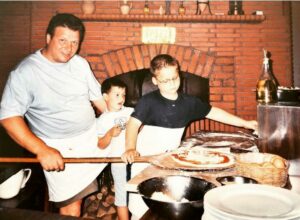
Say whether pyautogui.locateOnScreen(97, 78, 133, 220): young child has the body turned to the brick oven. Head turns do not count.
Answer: no

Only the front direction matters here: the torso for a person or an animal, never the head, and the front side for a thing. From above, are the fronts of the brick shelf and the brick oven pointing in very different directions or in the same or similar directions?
same or similar directions

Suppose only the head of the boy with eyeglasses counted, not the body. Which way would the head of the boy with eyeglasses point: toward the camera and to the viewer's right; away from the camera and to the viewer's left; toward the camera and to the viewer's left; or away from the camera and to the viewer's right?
toward the camera and to the viewer's right

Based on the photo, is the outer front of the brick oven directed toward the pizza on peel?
yes

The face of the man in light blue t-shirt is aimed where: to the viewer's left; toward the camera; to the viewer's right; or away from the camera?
toward the camera

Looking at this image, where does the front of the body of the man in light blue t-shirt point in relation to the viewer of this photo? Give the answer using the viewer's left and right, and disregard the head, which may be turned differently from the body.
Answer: facing the viewer and to the right of the viewer

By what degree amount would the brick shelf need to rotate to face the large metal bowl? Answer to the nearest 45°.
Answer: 0° — it already faces it

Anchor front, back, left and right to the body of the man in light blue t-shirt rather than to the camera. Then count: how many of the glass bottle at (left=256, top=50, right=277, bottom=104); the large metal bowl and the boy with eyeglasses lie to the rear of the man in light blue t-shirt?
0

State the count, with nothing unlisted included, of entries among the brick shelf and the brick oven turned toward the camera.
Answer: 2

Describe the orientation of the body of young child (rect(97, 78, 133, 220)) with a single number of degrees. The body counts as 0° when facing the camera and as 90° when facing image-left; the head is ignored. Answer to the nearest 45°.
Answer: approximately 315°

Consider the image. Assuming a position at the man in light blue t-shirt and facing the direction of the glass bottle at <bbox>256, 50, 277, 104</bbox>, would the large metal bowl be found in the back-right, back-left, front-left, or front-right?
front-right

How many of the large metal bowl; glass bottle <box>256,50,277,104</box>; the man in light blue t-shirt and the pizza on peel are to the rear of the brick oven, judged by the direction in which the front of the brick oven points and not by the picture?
0

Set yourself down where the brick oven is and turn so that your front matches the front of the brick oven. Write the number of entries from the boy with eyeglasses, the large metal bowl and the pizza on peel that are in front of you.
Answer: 3

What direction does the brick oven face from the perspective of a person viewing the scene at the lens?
facing the viewer
